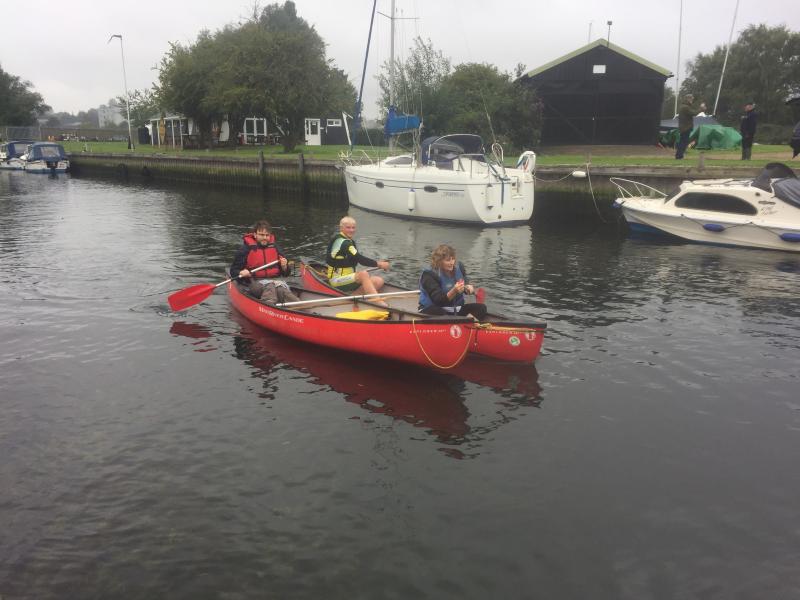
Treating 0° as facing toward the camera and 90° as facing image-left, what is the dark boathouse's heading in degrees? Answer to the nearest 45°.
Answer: approximately 0°

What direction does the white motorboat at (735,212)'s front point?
to the viewer's left

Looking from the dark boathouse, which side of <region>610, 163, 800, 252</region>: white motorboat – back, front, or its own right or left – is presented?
right

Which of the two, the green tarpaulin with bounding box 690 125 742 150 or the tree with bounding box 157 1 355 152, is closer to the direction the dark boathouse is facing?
the green tarpaulin

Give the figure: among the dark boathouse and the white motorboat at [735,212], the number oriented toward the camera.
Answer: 1

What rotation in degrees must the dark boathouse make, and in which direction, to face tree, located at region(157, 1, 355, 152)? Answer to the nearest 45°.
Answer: approximately 90° to its right

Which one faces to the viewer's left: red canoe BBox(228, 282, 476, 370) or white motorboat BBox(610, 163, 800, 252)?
the white motorboat

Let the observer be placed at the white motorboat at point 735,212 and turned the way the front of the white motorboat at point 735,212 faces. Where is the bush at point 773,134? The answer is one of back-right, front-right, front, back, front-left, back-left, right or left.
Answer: right

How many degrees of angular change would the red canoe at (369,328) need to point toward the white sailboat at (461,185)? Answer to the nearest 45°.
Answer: approximately 135° to its left

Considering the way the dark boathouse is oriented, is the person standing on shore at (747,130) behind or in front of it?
in front

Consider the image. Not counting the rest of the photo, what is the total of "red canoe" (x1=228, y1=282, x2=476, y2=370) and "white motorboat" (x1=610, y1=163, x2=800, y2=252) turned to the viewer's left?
1
